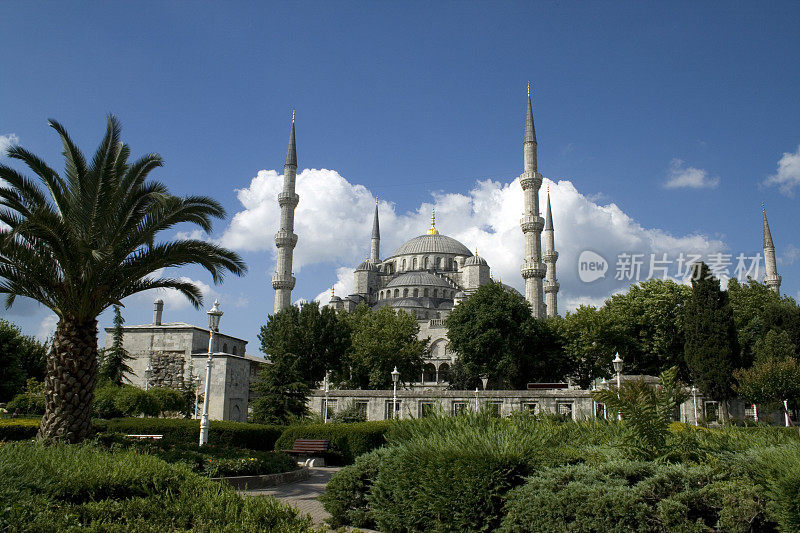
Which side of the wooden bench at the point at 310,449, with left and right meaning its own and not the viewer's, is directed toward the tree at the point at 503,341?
back

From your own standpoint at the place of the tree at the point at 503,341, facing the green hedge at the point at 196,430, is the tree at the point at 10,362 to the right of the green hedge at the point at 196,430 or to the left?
right

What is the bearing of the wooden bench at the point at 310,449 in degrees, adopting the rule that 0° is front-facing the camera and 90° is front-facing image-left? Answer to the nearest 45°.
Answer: approximately 45°

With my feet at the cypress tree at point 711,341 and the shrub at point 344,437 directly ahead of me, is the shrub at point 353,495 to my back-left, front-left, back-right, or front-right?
front-left

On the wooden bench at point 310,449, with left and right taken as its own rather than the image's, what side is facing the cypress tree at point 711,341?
back

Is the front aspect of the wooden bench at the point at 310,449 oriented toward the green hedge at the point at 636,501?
no

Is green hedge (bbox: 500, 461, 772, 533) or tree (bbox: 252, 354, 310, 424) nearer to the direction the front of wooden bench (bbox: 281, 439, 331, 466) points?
the green hedge

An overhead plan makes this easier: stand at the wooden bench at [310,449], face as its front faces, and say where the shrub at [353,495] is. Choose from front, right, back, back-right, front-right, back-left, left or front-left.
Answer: front-left

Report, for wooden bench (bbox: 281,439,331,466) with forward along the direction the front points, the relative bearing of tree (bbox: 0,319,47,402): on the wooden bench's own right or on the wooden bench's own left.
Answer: on the wooden bench's own right

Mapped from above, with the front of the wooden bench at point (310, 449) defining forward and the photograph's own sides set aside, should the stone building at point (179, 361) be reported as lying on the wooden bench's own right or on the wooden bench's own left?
on the wooden bench's own right

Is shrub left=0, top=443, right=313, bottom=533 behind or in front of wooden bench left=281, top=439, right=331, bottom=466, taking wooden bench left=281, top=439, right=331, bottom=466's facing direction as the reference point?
in front

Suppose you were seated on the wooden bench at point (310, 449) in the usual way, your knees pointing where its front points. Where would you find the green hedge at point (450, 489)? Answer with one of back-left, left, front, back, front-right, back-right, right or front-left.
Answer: front-left

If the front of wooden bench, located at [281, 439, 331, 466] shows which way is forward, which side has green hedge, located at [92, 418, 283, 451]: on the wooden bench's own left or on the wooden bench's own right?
on the wooden bench's own right

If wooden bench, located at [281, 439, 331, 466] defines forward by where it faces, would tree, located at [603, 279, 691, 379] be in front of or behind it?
behind

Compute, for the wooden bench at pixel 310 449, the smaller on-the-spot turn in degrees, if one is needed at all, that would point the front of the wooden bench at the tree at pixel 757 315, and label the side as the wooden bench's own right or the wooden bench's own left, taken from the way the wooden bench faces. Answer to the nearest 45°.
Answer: approximately 180°

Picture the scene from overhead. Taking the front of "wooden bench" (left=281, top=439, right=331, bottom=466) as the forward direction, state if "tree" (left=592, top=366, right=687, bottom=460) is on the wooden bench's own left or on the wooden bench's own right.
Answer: on the wooden bench's own left
